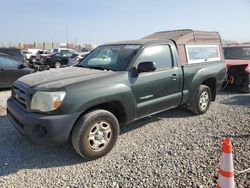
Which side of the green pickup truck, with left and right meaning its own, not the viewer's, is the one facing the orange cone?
left

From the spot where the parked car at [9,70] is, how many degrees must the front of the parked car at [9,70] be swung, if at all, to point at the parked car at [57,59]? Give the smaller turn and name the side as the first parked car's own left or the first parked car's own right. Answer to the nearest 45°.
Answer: approximately 90° to the first parked car's own left

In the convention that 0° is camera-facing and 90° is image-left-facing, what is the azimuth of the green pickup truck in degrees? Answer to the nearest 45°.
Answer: approximately 45°

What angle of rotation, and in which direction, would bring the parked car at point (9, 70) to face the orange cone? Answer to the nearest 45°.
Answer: approximately 90° to its right

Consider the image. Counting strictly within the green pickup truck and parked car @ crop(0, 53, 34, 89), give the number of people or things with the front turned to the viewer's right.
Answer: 1

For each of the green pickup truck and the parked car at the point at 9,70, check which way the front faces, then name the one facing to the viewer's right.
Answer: the parked car

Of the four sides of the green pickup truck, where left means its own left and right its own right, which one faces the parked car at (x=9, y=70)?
right

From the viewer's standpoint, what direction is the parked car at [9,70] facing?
to the viewer's right

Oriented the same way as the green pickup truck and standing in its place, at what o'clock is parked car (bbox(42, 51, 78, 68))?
The parked car is roughly at 4 o'clock from the green pickup truck.
